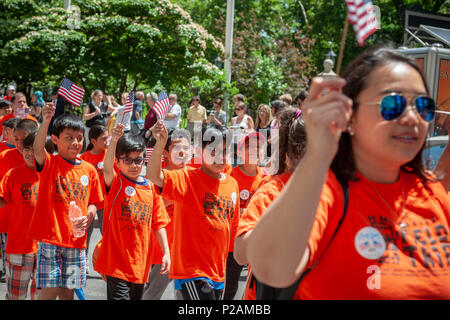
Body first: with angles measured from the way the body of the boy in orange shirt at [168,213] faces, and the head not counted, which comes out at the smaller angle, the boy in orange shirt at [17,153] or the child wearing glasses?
the child wearing glasses

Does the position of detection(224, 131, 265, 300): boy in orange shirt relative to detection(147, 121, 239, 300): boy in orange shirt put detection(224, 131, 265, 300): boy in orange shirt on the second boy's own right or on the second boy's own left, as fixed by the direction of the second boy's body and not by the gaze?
on the second boy's own left

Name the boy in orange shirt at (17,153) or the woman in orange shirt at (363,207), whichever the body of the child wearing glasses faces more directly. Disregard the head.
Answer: the woman in orange shirt

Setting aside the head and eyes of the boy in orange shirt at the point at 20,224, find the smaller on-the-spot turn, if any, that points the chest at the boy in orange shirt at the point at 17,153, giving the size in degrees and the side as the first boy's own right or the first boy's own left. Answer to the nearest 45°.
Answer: approximately 135° to the first boy's own left

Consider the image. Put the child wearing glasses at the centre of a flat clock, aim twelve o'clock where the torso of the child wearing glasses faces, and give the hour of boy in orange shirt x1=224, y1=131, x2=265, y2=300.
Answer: The boy in orange shirt is roughly at 9 o'clock from the child wearing glasses.

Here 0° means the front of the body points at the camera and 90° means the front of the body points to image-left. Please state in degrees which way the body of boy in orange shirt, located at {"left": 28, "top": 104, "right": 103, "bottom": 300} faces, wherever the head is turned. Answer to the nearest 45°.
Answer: approximately 315°
